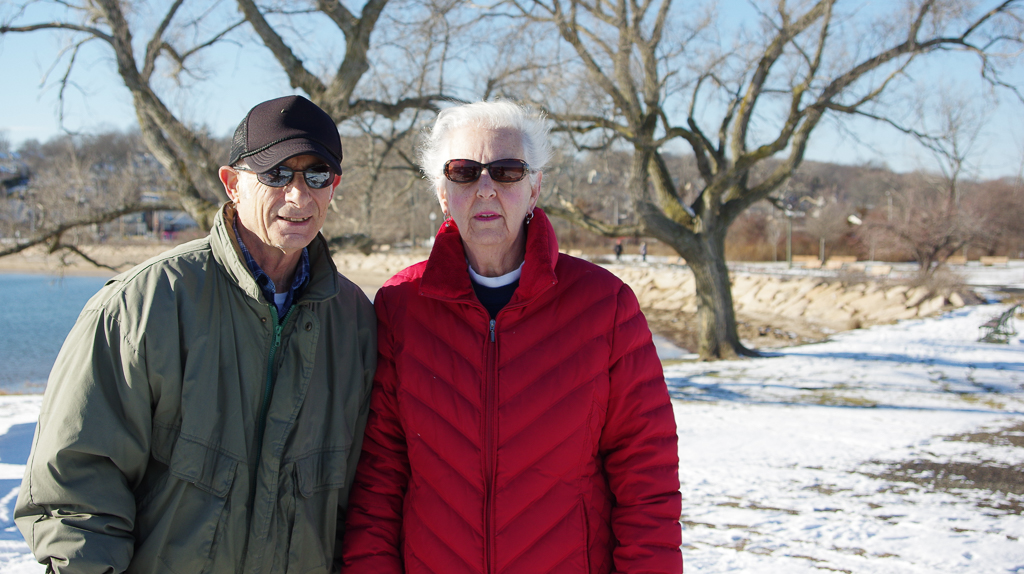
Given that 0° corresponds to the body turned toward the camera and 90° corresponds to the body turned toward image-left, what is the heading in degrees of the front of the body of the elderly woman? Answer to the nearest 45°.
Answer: approximately 0°

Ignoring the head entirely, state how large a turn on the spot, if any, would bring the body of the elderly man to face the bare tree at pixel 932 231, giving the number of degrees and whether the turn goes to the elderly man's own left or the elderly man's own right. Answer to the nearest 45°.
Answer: approximately 90° to the elderly man's own left

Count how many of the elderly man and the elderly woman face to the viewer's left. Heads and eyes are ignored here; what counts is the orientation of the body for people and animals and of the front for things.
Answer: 0

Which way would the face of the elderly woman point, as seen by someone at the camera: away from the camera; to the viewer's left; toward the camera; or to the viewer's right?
toward the camera

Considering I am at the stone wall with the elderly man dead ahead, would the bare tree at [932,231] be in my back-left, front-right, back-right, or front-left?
back-left

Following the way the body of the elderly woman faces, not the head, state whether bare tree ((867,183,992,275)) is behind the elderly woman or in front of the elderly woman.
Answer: behind

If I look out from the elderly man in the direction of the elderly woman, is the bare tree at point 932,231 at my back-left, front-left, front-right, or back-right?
front-left

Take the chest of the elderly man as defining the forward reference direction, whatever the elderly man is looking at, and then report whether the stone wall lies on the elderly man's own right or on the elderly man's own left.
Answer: on the elderly man's own left
